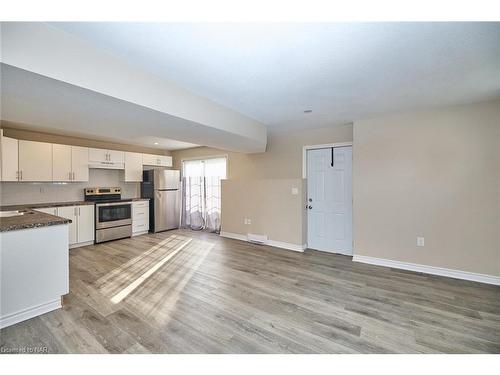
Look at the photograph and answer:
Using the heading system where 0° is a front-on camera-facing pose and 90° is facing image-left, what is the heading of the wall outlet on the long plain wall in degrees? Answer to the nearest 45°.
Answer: approximately 0°

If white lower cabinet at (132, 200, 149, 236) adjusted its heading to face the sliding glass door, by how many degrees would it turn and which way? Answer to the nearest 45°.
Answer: approximately 45° to its left

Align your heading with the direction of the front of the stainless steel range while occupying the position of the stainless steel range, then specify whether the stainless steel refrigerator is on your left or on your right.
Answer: on your left

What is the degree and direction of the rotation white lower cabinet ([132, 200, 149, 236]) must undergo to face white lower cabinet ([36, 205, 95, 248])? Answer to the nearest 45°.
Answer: approximately 90° to its right

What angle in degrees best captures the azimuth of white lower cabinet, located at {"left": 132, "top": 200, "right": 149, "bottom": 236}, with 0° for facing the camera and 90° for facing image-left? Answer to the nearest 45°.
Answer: approximately 315°

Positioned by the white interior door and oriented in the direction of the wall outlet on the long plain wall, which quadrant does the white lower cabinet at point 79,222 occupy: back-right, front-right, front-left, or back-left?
back-right
